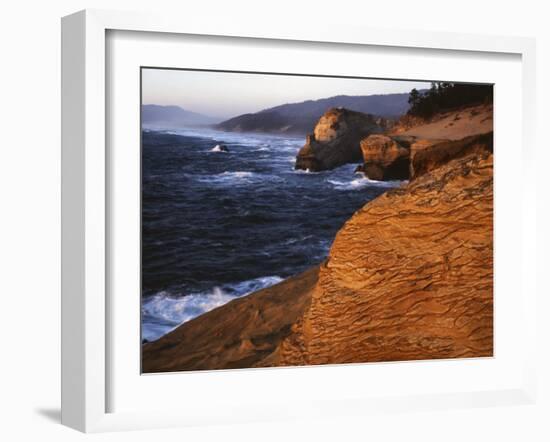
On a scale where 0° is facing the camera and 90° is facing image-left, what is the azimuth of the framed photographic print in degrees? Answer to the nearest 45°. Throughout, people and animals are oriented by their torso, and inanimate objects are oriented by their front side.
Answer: approximately 315°
